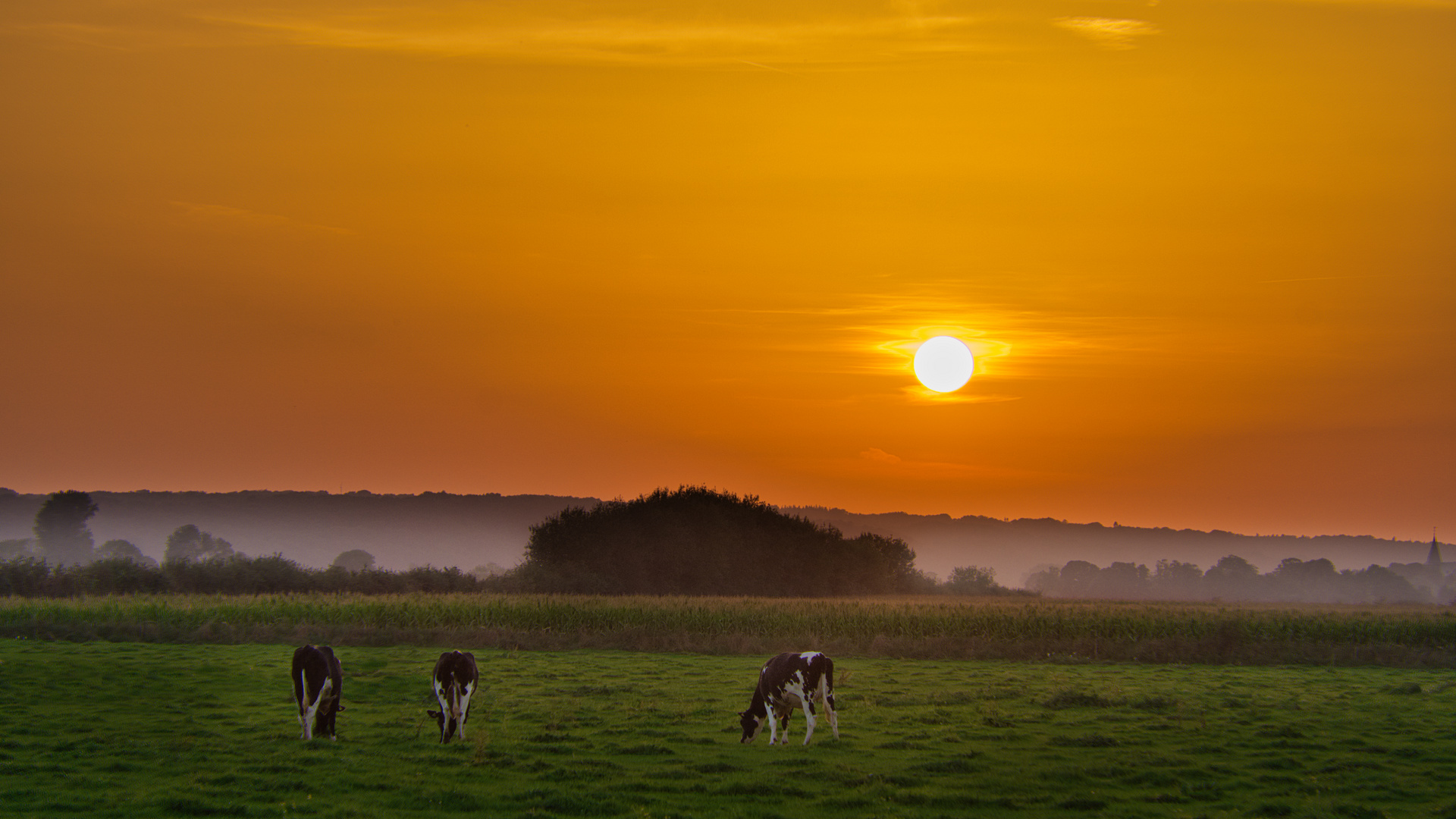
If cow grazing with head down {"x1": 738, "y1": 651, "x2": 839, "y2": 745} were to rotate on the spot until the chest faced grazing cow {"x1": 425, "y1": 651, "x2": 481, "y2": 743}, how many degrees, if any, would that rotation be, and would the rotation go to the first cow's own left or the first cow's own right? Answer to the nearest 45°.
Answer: approximately 45° to the first cow's own left

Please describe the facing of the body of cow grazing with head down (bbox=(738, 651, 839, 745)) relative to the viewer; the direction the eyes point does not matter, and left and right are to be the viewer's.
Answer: facing away from the viewer and to the left of the viewer
